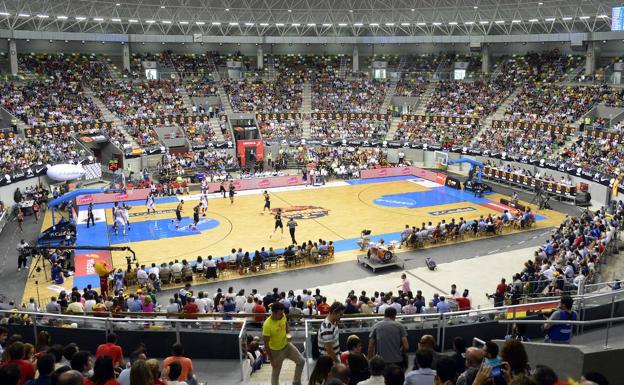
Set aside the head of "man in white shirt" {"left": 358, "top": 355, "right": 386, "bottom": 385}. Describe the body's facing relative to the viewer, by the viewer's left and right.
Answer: facing away from the viewer

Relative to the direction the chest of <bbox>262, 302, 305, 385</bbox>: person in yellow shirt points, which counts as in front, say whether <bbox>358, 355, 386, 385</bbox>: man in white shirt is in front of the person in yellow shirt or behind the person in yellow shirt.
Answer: in front

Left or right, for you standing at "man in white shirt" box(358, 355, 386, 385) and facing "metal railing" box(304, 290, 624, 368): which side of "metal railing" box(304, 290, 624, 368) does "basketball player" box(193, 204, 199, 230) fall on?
left

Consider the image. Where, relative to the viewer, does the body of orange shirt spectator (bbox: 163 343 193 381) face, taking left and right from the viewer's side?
facing away from the viewer

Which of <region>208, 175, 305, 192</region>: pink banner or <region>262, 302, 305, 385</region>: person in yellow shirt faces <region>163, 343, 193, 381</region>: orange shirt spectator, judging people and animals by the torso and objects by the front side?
the pink banner

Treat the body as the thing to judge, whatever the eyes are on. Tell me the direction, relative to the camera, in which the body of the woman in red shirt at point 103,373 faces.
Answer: away from the camera

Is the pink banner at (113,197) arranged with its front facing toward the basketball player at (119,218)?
yes

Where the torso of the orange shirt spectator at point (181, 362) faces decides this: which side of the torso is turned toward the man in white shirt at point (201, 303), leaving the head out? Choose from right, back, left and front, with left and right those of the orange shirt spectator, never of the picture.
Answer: front

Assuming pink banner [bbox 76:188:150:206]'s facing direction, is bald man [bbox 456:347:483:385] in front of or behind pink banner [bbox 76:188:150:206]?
in front

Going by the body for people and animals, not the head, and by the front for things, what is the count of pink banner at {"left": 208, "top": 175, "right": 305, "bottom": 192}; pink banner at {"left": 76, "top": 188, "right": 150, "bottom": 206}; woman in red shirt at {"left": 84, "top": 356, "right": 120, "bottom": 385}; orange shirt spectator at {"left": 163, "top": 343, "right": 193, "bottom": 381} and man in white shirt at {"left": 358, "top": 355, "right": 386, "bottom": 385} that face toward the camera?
2

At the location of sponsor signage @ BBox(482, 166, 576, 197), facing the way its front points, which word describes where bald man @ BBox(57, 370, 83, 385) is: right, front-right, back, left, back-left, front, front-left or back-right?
front-left

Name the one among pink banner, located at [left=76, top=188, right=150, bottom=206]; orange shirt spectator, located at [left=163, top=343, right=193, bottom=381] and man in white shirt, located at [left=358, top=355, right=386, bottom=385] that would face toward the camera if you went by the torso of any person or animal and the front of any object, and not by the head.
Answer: the pink banner

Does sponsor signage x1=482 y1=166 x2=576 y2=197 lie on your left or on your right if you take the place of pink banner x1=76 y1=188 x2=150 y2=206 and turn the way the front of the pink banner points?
on your left

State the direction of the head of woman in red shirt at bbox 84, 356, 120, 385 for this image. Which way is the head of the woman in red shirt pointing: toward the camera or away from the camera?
away from the camera

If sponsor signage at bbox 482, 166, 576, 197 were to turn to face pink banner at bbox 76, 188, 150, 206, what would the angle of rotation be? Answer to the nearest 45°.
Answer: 0° — it already faces it

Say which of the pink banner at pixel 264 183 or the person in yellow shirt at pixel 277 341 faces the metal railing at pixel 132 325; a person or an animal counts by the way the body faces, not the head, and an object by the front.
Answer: the pink banner

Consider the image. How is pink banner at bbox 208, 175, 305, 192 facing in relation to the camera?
toward the camera

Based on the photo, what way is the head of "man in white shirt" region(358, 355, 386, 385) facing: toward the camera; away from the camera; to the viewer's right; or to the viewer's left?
away from the camera

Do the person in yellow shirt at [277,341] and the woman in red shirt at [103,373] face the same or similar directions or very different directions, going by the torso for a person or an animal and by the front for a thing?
very different directions

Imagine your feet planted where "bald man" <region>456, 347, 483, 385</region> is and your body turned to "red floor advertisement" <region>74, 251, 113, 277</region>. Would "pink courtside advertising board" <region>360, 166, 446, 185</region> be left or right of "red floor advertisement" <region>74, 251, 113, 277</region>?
right
